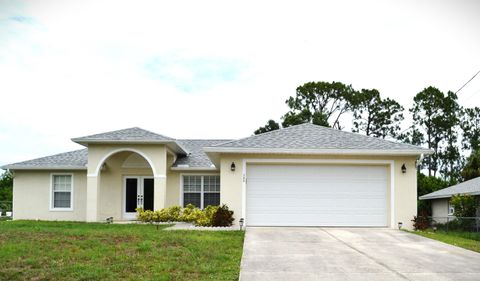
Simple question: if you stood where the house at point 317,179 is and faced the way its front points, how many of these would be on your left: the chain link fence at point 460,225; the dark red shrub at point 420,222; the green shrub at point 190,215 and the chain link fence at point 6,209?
2

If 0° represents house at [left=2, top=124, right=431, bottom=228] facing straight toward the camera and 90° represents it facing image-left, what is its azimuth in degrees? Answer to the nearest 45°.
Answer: approximately 0°

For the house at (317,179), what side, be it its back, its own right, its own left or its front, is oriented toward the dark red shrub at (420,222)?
left

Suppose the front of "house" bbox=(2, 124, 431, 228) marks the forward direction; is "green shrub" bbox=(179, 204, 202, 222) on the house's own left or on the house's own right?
on the house's own right

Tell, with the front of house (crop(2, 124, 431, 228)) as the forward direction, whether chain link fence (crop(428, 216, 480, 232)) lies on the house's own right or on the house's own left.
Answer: on the house's own left
